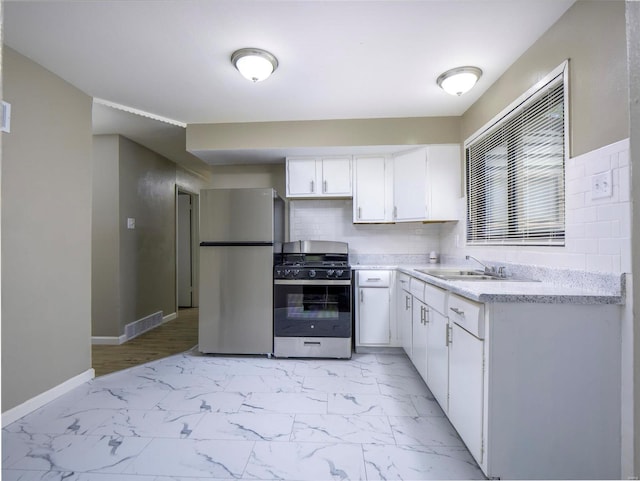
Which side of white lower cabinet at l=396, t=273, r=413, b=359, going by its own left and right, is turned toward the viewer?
left

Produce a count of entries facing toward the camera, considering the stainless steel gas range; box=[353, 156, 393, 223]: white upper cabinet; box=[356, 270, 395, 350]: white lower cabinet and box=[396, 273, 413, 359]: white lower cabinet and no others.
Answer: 3

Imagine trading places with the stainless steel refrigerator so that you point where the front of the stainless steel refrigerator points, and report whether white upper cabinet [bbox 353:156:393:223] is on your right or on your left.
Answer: on your left

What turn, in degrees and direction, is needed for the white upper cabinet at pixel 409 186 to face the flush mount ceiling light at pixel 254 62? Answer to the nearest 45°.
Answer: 0° — it already faces it

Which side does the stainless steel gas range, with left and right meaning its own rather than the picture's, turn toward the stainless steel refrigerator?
right

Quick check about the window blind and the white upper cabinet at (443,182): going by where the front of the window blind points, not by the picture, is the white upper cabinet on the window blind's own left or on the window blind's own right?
on the window blind's own right
